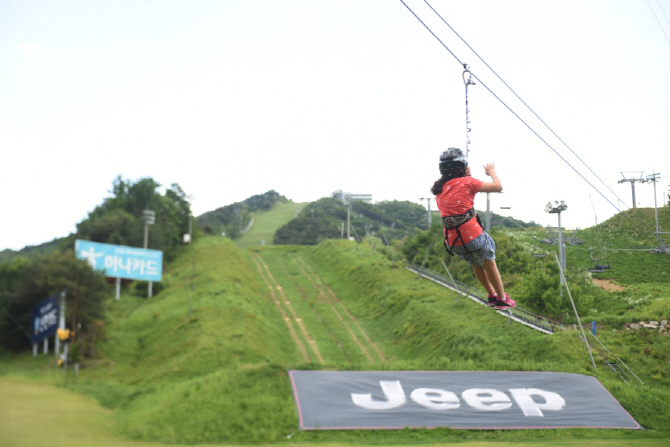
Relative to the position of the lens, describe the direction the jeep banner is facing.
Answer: facing the viewer

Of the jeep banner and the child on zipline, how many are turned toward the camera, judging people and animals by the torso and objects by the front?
1

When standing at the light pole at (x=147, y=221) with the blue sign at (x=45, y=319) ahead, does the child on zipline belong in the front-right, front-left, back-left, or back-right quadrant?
front-left

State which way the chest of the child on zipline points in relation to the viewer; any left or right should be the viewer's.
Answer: facing away from the viewer and to the right of the viewer

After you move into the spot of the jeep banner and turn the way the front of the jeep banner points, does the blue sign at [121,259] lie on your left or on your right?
on your right

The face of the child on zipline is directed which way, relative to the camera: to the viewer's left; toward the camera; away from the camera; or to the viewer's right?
away from the camera

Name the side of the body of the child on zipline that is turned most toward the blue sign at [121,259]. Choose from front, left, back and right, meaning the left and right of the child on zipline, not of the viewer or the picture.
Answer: left

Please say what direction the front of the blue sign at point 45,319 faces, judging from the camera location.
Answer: facing the viewer and to the left of the viewer

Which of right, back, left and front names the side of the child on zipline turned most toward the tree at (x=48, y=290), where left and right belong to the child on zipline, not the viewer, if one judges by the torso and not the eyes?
left
